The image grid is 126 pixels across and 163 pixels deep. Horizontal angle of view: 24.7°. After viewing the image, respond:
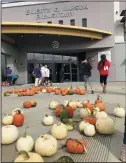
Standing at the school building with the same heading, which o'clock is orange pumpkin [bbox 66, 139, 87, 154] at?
The orange pumpkin is roughly at 12 o'clock from the school building.

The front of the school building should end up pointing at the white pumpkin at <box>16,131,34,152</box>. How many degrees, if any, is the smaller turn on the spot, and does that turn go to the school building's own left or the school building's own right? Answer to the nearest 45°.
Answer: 0° — it already faces it

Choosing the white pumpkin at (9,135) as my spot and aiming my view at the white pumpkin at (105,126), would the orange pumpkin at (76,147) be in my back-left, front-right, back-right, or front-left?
front-right

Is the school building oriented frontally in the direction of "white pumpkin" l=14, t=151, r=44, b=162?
yes

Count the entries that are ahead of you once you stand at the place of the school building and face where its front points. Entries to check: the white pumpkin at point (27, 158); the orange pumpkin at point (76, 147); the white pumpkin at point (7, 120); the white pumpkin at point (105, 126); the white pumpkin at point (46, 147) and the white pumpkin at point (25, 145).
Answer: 6

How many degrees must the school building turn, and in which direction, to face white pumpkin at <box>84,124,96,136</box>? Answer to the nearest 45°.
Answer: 0° — it already faces it

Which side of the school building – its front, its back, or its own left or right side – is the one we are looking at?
front

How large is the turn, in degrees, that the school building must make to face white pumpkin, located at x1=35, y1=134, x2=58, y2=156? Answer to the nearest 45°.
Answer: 0° — it already faces it

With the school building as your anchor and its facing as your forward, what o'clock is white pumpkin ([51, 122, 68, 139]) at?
The white pumpkin is roughly at 12 o'clock from the school building.

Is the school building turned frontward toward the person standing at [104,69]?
yes

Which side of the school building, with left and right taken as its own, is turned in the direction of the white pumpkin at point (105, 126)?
front
